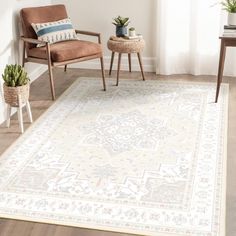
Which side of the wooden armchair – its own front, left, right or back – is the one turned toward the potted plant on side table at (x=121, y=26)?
left

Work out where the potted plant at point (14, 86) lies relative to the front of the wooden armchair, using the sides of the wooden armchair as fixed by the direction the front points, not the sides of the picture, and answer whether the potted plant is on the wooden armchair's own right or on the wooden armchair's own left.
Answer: on the wooden armchair's own right

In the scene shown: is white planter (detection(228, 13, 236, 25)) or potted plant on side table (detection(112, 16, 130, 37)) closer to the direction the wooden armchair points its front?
the white planter

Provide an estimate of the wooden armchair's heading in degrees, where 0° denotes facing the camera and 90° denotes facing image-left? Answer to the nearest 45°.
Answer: approximately 315°

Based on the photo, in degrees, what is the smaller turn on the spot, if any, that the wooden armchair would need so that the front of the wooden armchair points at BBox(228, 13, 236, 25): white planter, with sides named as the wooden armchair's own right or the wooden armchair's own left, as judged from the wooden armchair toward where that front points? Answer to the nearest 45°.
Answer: approximately 45° to the wooden armchair's own left

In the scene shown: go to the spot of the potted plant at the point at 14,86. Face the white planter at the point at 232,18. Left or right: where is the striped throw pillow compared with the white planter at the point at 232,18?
left

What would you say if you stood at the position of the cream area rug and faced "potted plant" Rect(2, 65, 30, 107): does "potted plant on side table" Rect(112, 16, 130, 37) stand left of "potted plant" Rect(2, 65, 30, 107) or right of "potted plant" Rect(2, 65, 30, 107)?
right
